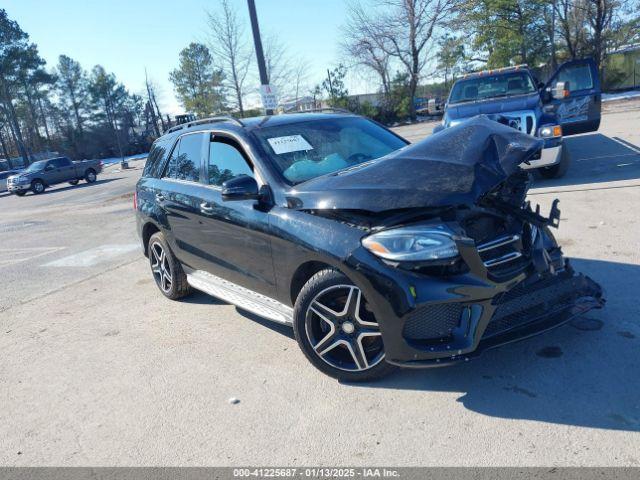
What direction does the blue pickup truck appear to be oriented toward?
toward the camera

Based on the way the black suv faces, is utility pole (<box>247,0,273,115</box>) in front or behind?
behind

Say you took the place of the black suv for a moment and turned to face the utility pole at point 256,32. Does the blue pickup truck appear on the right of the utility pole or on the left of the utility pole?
right

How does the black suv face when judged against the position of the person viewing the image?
facing the viewer and to the right of the viewer

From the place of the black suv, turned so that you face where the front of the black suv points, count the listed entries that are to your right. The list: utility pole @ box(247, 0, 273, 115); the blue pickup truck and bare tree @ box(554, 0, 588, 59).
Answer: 0

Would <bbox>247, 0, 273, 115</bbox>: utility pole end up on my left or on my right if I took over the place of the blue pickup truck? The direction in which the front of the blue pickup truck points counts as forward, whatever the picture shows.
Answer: on my right

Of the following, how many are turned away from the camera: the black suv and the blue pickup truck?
0

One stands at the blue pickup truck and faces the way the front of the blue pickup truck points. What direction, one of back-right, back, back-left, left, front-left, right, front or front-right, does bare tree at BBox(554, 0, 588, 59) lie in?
back

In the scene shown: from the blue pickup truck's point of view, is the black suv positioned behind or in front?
in front

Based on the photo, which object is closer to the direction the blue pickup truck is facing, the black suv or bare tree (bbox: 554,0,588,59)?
the black suv

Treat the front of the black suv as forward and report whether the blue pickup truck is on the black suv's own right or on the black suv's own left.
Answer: on the black suv's own left

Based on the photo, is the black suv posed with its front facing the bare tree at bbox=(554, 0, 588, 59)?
no
